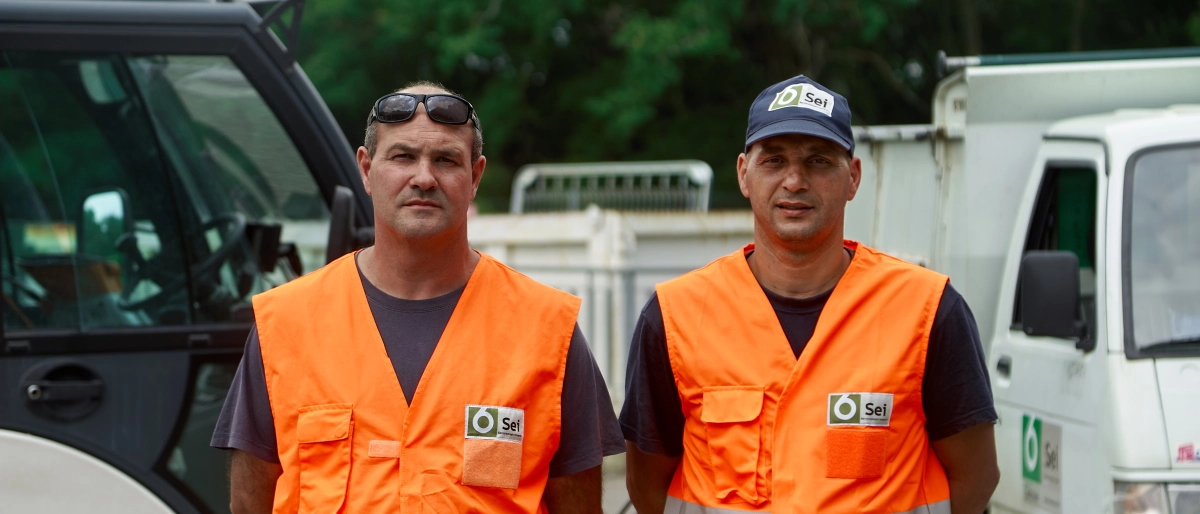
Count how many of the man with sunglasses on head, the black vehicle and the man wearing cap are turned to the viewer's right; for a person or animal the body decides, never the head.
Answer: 1

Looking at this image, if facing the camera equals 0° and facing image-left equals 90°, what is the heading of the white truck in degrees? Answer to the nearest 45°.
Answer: approximately 315°

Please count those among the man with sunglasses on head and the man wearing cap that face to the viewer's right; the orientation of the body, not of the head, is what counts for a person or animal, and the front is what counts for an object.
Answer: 0

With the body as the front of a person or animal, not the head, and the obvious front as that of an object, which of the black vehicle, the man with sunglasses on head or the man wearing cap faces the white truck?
the black vehicle

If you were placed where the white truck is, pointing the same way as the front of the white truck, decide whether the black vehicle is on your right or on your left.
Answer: on your right

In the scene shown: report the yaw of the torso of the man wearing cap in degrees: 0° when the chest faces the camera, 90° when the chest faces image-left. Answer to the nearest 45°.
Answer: approximately 0°

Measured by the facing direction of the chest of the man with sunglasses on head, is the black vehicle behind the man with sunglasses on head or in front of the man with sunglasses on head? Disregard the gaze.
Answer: behind

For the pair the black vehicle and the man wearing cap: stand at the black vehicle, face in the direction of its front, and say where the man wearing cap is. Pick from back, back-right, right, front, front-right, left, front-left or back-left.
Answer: front-right

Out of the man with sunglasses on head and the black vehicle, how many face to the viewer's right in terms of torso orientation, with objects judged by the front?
1

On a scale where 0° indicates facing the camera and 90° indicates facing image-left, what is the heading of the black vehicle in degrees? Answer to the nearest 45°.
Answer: approximately 270°
